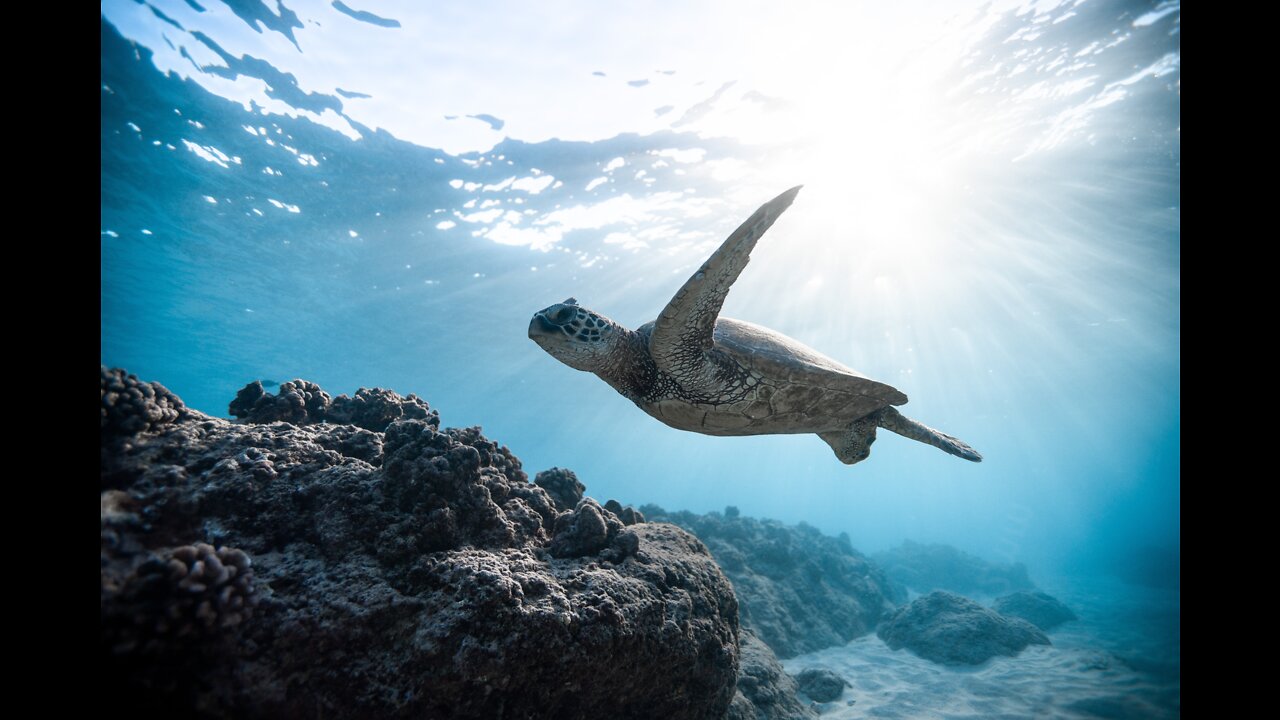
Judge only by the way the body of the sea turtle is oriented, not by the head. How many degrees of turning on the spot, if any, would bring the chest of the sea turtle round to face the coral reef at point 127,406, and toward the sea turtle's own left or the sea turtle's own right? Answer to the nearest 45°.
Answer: approximately 45° to the sea turtle's own left

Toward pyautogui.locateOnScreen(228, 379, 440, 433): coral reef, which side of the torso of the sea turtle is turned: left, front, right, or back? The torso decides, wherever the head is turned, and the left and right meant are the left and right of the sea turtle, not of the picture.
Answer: front

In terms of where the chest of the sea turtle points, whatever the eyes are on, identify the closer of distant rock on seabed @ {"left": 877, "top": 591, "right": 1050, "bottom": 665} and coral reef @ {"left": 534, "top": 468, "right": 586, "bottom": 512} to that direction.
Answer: the coral reef

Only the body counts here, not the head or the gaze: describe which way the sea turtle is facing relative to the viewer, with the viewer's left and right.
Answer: facing to the left of the viewer
